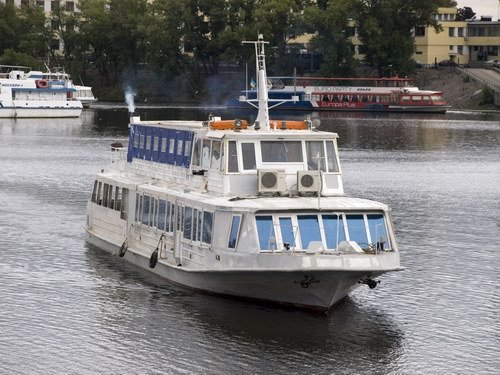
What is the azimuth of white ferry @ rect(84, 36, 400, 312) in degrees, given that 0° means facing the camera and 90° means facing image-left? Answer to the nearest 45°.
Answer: approximately 315°
